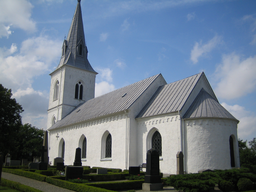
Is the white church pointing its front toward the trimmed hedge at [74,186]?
no

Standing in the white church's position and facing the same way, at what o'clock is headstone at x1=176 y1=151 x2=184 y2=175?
The headstone is roughly at 7 o'clock from the white church.

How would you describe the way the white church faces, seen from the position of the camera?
facing away from the viewer and to the left of the viewer

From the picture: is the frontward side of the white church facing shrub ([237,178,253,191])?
no

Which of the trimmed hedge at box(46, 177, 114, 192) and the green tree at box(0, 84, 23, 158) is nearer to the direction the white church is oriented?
the green tree

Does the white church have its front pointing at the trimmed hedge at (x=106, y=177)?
no

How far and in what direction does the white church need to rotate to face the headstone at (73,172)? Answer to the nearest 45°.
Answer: approximately 90° to its left

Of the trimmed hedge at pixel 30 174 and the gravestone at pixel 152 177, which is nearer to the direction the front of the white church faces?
the trimmed hedge

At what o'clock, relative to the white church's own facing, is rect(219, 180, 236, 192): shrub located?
The shrub is roughly at 7 o'clock from the white church.

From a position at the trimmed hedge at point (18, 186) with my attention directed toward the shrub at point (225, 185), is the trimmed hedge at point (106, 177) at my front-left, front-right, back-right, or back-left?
front-left
